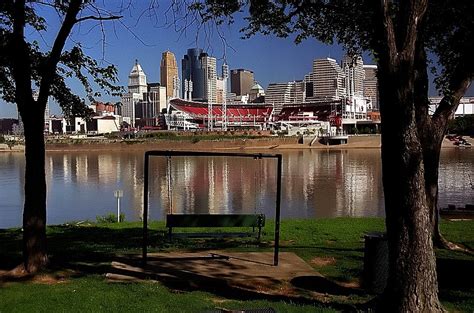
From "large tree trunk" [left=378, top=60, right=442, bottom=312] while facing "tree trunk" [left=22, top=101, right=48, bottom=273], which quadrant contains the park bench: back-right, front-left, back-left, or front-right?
front-right

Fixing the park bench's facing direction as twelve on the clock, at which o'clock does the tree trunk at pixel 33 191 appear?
The tree trunk is roughly at 8 o'clock from the park bench.

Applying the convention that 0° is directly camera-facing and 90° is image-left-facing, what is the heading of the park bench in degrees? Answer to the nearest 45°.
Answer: approximately 180°

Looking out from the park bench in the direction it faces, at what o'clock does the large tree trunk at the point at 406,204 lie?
The large tree trunk is roughly at 5 o'clock from the park bench.

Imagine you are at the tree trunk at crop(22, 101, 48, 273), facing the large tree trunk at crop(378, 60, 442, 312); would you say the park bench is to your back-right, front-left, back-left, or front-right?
front-left
